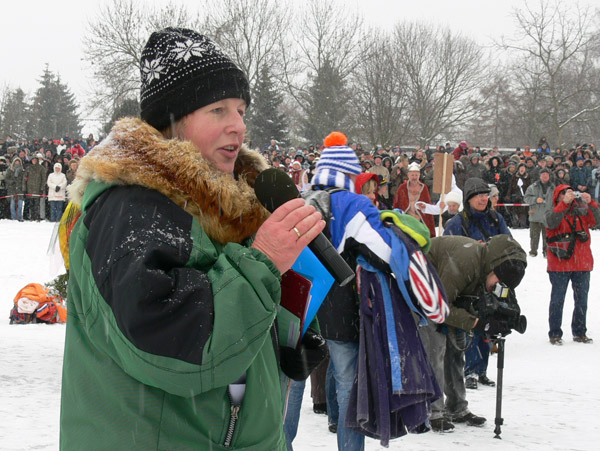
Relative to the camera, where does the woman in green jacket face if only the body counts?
to the viewer's right

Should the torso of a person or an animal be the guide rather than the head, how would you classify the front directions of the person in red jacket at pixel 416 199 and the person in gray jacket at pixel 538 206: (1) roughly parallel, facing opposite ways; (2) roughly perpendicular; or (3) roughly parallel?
roughly parallel

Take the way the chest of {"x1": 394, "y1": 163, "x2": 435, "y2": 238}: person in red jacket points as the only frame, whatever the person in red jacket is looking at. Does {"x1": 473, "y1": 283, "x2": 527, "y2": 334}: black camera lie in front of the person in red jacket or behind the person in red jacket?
in front

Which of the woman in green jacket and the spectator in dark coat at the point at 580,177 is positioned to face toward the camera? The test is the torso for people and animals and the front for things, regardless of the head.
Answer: the spectator in dark coat

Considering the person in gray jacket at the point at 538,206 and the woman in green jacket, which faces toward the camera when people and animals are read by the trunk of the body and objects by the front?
the person in gray jacket

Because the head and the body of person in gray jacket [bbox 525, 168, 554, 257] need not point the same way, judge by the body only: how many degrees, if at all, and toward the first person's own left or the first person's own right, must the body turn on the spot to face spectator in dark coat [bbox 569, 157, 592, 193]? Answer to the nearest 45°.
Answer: approximately 180°

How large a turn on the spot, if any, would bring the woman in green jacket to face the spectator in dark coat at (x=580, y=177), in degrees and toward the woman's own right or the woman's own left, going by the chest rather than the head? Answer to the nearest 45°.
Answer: approximately 45° to the woman's own left

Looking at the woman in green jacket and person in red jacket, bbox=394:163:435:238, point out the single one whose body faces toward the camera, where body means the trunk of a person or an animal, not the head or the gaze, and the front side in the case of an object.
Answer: the person in red jacket

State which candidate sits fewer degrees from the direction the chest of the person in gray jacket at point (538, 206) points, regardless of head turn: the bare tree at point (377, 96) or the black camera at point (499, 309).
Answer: the black camera

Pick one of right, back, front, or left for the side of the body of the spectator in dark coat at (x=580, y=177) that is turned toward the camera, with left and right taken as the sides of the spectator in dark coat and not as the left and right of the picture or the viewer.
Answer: front

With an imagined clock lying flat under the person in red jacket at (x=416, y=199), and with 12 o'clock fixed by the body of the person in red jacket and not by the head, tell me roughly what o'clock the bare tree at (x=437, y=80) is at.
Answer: The bare tree is roughly at 6 o'clock from the person in red jacket.

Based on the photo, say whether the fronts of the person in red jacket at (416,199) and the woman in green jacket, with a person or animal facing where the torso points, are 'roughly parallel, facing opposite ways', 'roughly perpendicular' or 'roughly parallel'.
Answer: roughly perpendicular

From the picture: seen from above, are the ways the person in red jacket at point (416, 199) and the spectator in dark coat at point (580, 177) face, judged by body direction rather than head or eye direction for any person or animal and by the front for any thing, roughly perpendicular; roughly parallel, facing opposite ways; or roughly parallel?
roughly parallel

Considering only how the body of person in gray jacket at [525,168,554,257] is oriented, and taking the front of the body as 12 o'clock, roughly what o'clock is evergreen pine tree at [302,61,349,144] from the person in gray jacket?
The evergreen pine tree is roughly at 5 o'clock from the person in gray jacket.

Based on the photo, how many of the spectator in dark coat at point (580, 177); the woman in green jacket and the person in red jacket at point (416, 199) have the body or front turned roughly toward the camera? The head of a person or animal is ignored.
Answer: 2

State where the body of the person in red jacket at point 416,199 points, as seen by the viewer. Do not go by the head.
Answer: toward the camera

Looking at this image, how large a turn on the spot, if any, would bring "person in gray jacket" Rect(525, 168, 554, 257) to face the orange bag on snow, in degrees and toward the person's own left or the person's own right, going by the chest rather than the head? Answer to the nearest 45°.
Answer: approximately 45° to the person's own right
